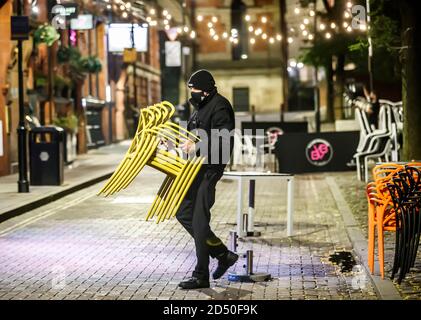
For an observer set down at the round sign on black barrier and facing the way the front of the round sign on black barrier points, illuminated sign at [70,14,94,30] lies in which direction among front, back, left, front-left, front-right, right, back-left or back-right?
back-right

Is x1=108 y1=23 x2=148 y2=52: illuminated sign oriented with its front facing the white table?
yes

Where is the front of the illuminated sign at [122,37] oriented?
toward the camera

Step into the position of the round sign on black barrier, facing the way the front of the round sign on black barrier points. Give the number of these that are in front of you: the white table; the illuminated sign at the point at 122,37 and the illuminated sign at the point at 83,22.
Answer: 1

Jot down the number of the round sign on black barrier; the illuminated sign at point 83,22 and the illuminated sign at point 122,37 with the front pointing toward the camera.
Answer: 3

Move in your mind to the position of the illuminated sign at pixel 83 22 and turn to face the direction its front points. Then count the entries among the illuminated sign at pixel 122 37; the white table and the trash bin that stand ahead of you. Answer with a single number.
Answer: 2

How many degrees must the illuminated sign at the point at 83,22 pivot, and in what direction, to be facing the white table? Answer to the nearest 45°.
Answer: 0° — it already faces it

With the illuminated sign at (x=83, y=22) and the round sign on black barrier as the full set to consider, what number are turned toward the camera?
2

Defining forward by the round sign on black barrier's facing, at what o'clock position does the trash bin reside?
The trash bin is roughly at 2 o'clock from the round sign on black barrier.

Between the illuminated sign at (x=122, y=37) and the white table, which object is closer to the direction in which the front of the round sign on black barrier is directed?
the white table

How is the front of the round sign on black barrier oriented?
toward the camera
